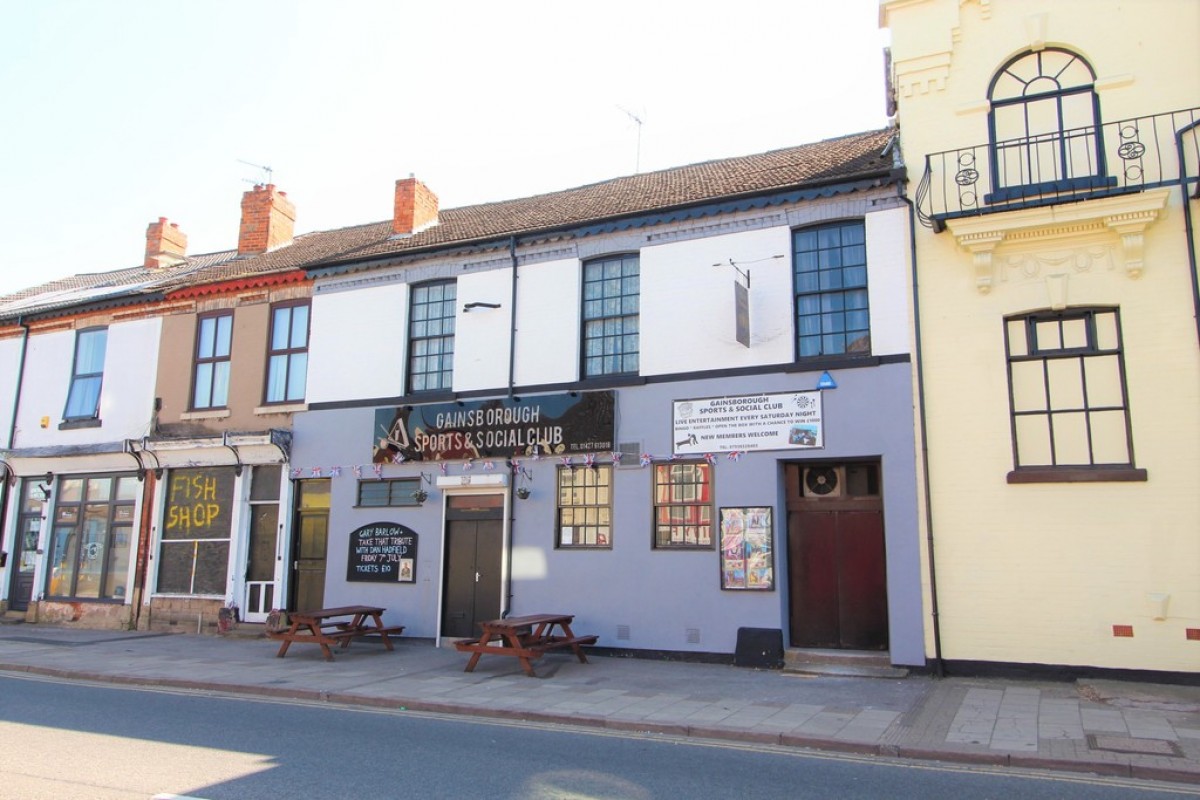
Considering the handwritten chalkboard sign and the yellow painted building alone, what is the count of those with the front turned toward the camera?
2

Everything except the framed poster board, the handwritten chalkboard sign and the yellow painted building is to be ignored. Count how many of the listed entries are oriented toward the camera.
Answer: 3

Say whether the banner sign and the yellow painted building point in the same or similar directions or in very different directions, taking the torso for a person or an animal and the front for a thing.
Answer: same or similar directions

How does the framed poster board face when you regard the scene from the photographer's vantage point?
facing the viewer

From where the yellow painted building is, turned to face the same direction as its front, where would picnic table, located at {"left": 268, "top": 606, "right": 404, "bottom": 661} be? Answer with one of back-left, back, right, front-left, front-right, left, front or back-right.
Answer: right

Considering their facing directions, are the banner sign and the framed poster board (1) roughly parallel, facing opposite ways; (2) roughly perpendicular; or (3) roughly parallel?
roughly parallel

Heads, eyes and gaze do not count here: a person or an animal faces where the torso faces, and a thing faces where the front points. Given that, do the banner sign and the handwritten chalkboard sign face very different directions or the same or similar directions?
same or similar directions

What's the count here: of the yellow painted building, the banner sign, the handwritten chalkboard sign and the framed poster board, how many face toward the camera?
4

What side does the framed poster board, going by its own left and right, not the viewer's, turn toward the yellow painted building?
left

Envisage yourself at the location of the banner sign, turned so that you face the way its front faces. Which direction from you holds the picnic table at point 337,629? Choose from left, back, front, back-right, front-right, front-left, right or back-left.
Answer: right

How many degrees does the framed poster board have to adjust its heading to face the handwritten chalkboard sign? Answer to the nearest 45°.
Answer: approximately 90° to its right

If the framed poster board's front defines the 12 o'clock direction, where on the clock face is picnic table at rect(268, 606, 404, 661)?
The picnic table is roughly at 3 o'clock from the framed poster board.

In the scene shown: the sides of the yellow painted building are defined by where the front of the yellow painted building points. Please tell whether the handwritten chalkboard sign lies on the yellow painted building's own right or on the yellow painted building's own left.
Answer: on the yellow painted building's own right

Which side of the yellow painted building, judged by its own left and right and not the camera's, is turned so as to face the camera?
front

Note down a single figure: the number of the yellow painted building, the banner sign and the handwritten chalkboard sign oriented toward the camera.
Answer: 3
